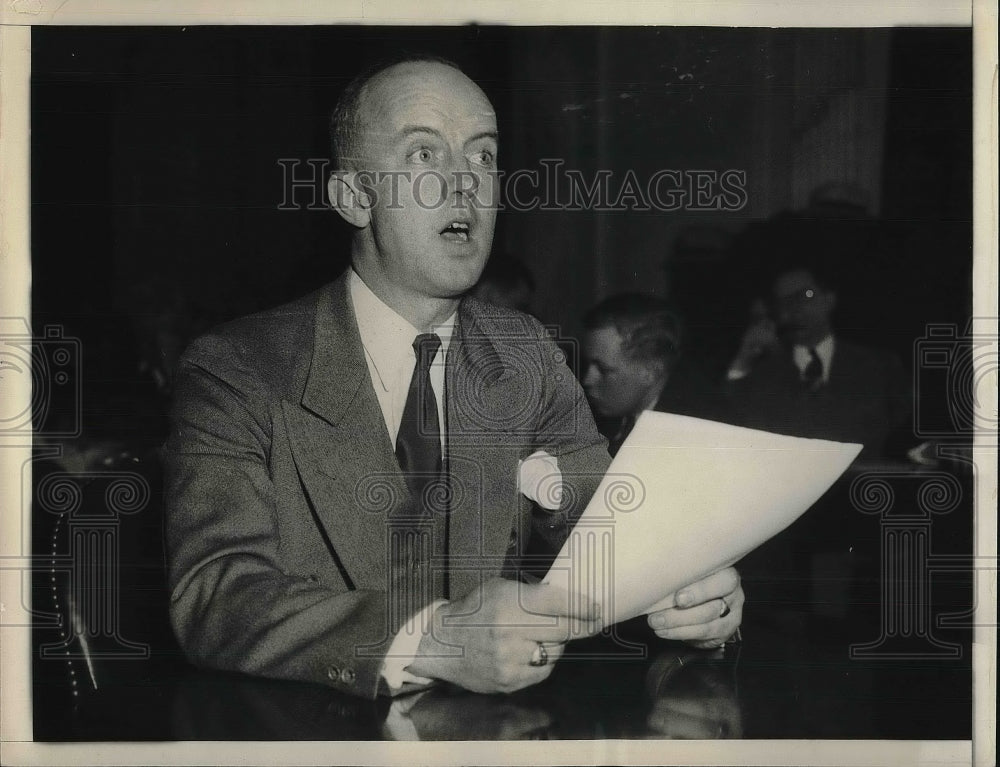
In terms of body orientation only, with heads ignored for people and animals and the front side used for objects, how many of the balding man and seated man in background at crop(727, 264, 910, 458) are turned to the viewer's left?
0

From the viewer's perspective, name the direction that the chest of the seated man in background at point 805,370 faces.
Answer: toward the camera

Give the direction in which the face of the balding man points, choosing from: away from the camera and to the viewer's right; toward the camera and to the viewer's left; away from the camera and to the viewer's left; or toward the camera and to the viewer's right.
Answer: toward the camera and to the viewer's right

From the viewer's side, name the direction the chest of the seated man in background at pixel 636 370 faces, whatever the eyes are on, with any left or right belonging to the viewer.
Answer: facing the viewer and to the left of the viewer

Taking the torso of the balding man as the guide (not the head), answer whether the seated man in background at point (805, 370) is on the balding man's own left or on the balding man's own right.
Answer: on the balding man's own left

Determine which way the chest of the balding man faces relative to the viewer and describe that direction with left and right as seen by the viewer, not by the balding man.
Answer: facing the viewer and to the right of the viewer

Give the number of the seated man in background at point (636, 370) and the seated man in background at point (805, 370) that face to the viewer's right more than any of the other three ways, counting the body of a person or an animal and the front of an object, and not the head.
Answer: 0

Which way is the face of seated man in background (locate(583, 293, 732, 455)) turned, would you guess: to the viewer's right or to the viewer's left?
to the viewer's left
